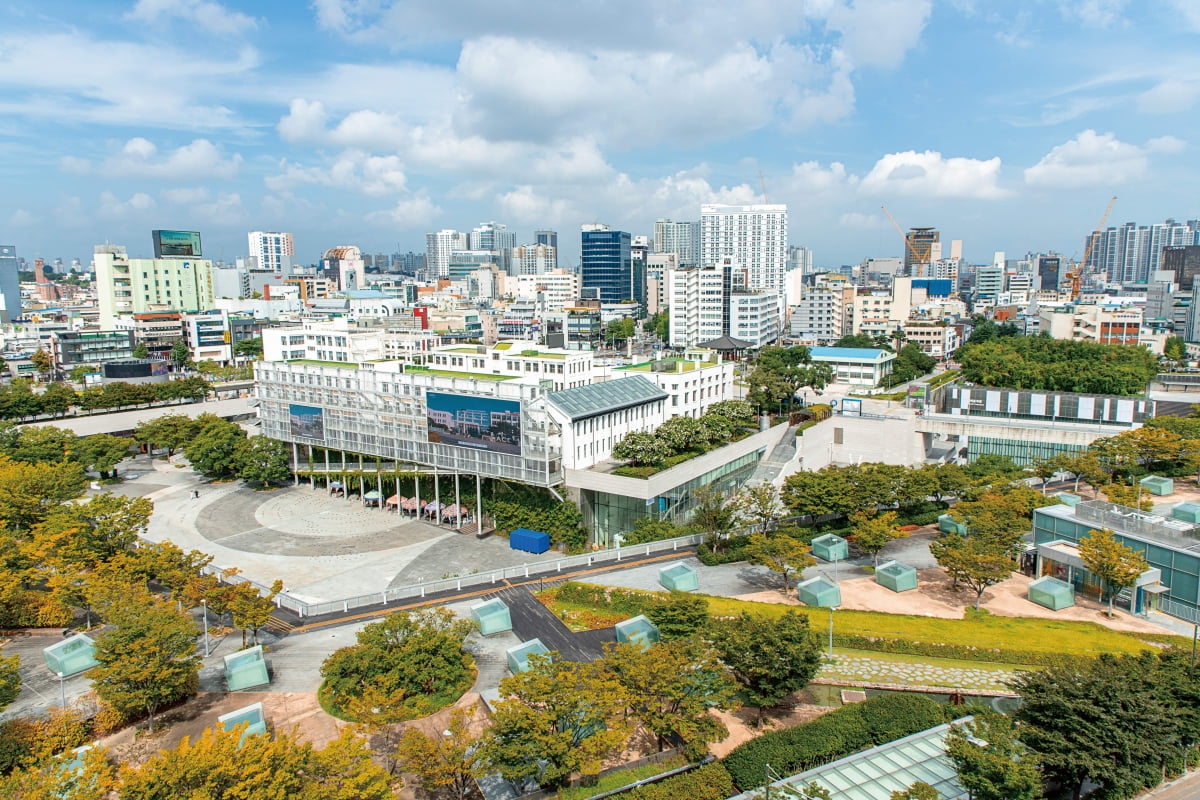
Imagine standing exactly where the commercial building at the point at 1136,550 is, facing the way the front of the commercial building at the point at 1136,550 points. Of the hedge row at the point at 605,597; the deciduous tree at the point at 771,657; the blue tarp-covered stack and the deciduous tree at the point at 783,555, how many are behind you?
0

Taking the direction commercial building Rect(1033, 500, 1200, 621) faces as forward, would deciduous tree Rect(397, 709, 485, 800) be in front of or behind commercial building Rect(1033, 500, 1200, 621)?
in front

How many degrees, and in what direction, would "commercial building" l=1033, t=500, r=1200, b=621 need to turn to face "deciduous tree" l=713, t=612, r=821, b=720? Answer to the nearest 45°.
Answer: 0° — it already faces it

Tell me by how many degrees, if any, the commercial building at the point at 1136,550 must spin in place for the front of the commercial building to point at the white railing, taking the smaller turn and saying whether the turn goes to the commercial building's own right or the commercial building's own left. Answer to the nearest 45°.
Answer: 0° — it already faces it

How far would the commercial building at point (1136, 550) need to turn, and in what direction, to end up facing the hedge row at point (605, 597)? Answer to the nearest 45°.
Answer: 0° — it already faces it

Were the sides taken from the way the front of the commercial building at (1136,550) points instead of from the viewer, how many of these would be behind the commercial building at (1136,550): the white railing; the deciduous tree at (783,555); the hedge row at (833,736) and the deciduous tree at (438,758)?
0

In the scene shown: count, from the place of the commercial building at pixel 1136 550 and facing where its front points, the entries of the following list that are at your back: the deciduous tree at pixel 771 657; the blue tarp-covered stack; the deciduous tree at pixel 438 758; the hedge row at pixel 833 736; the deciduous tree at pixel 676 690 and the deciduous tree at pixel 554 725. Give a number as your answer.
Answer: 0

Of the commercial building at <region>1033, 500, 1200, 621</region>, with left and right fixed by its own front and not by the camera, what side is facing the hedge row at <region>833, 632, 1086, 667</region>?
front

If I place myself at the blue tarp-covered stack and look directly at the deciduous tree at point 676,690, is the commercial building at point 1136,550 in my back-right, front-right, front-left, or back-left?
front-left

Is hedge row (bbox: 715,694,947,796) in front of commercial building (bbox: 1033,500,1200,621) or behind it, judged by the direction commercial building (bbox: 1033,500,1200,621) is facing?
in front

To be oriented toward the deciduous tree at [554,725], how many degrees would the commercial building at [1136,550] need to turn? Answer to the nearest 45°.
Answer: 0° — it already faces it

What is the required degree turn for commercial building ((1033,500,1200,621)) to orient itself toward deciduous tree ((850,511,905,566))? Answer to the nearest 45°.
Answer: approximately 45° to its right

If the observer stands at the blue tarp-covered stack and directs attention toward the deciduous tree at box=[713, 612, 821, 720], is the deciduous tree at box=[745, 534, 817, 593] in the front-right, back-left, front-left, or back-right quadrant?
front-left

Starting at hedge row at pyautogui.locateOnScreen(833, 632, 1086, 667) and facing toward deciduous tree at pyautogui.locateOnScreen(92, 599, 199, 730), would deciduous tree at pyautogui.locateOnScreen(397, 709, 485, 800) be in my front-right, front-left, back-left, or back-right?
front-left

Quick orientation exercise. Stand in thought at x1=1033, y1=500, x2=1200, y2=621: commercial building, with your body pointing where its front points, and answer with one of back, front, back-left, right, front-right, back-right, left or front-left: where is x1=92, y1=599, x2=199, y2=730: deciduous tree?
front

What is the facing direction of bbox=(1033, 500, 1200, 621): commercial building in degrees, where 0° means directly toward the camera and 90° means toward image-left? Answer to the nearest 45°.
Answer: approximately 45°

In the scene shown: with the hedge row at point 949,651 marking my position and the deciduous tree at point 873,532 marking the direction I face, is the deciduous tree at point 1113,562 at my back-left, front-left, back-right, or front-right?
front-right

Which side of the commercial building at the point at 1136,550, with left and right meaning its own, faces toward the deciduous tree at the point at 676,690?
front
